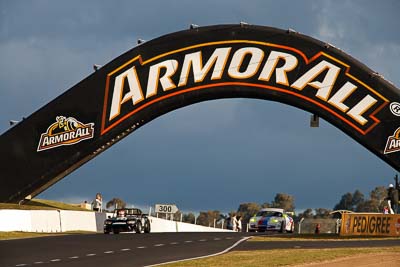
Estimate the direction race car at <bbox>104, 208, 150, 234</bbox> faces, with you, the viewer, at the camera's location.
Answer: facing the viewer and to the left of the viewer

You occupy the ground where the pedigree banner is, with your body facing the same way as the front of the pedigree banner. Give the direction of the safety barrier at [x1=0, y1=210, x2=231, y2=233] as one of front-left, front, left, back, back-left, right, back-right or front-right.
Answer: right

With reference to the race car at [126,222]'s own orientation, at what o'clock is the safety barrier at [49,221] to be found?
The safety barrier is roughly at 2 o'clock from the race car.

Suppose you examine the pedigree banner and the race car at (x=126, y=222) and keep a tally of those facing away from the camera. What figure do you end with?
0

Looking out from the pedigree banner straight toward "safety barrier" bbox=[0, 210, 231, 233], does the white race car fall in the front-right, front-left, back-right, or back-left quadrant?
front-right

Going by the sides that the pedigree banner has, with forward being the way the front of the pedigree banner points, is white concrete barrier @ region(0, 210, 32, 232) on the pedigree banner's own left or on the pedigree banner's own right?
on the pedigree banner's own right

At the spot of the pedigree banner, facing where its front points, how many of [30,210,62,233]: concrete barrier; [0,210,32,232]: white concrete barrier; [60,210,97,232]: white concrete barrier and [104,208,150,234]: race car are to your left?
0

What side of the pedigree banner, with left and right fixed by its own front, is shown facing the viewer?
front

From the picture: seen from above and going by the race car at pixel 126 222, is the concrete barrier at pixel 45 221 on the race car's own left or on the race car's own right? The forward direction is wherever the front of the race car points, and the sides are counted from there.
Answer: on the race car's own right

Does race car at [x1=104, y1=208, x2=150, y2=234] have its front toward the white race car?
no

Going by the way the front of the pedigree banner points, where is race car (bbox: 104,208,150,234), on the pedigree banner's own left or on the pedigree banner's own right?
on the pedigree banner's own right
